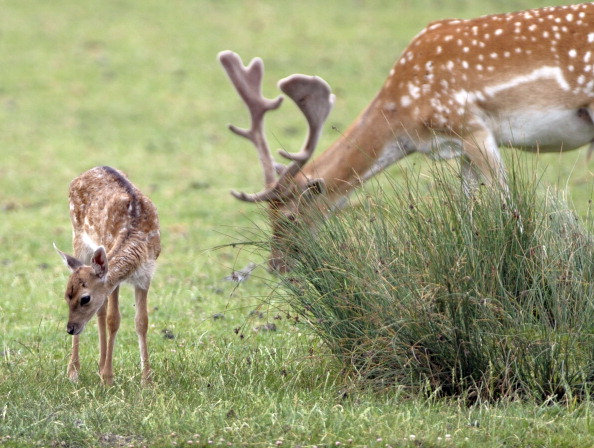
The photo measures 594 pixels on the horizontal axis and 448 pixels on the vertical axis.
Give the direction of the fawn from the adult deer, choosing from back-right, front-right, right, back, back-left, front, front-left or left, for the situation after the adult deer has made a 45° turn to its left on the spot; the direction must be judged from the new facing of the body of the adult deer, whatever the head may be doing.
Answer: front

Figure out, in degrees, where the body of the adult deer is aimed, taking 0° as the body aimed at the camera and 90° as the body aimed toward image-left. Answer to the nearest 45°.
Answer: approximately 90°

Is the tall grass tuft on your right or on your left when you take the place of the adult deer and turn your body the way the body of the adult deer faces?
on your left
